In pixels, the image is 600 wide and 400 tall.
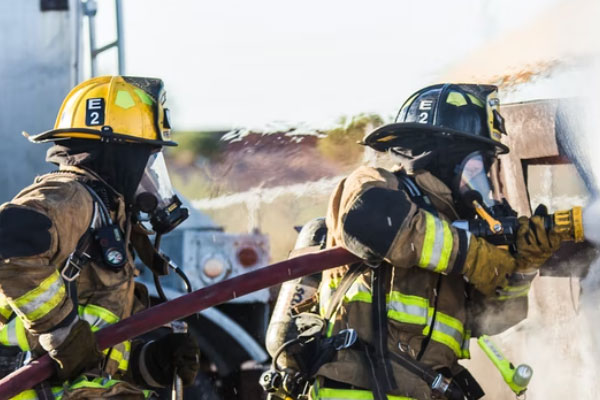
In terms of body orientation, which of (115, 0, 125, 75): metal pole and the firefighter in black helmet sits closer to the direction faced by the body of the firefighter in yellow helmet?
the firefighter in black helmet

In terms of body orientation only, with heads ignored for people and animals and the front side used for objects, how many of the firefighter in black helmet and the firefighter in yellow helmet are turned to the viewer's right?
2

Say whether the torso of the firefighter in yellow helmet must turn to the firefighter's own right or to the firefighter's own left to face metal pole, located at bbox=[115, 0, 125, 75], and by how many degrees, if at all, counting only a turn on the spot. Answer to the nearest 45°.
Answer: approximately 90° to the firefighter's own left

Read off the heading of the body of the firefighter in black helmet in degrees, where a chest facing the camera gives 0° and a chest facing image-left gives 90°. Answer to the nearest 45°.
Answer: approximately 270°

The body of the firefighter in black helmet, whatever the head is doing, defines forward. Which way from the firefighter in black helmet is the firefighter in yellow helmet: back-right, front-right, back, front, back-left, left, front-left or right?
back

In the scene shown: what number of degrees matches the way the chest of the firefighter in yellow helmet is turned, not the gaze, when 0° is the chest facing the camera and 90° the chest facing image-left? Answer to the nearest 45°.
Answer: approximately 270°

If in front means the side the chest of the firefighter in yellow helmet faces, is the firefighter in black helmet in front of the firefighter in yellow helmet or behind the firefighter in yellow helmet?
in front

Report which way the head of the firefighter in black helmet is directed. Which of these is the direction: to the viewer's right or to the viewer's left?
to the viewer's right

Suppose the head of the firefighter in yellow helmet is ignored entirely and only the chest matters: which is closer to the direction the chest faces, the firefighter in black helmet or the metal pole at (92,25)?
the firefighter in black helmet

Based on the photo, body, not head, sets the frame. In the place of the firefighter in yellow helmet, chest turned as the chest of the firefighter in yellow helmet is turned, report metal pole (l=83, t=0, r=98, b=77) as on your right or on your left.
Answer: on your left

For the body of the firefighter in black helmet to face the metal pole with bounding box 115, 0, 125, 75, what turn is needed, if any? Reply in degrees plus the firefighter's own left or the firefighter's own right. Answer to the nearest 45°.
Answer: approximately 135° to the firefighter's own left
